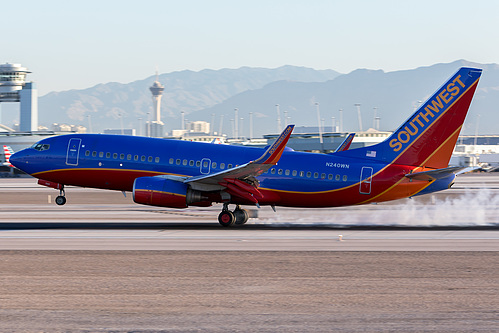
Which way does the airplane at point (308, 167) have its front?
to the viewer's left
